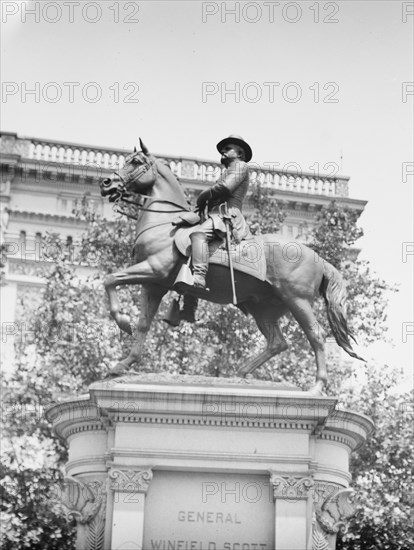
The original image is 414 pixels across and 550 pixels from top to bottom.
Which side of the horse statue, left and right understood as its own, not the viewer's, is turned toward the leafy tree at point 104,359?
right

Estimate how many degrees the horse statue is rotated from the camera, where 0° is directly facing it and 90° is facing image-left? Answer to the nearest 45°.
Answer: approximately 90°

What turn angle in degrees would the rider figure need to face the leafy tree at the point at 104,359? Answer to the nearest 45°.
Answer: approximately 90° to its right

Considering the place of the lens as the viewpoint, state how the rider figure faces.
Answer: facing to the left of the viewer
